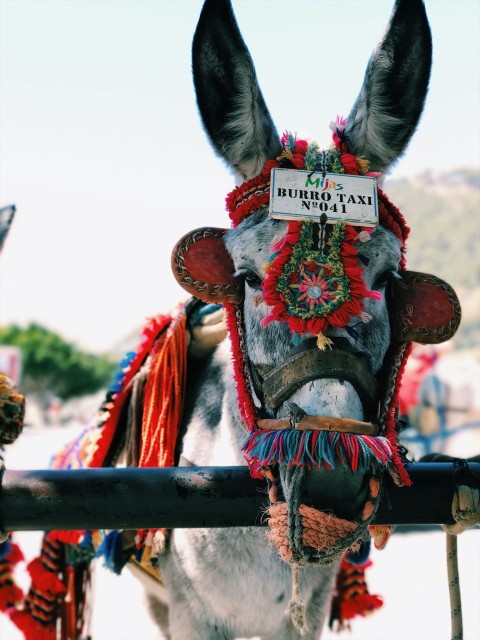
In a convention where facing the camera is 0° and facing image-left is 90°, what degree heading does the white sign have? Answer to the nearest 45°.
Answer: approximately 0°
